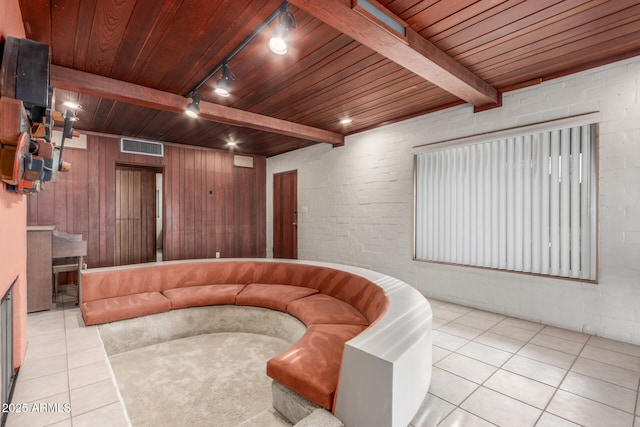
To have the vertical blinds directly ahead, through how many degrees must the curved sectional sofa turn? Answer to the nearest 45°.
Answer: approximately 135° to its left

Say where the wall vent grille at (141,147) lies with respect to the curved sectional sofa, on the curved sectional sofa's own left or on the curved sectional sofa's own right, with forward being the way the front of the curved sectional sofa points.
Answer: on the curved sectional sofa's own right

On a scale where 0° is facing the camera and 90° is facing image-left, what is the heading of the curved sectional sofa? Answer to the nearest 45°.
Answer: approximately 45°

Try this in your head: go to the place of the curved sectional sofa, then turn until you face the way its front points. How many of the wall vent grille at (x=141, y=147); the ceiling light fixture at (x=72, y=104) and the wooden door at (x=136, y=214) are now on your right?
3

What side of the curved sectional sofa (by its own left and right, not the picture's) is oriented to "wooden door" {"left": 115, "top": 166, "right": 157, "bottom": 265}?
right

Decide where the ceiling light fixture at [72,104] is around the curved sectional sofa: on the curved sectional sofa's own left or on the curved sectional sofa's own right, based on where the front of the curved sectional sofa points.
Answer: on the curved sectional sofa's own right

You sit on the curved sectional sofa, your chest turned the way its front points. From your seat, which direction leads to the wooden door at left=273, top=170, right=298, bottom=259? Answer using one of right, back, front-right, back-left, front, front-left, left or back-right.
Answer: back-right
